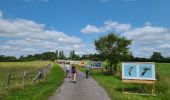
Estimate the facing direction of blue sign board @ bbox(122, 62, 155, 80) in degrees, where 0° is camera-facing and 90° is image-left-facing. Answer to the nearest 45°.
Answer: approximately 0°

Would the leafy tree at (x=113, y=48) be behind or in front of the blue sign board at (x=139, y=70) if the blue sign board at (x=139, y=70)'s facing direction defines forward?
behind
